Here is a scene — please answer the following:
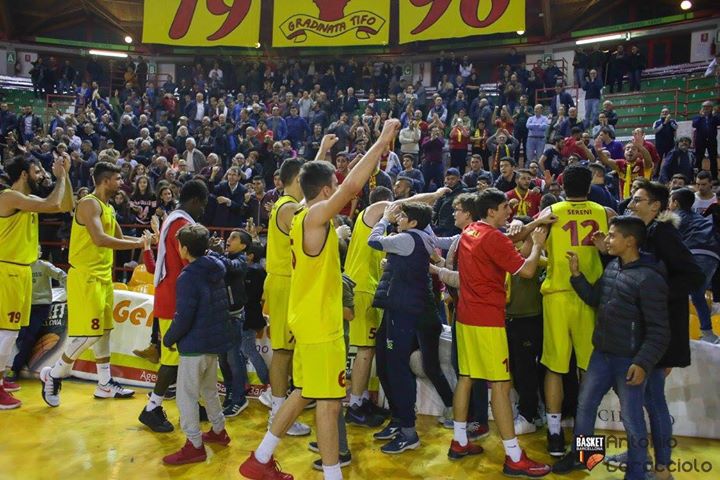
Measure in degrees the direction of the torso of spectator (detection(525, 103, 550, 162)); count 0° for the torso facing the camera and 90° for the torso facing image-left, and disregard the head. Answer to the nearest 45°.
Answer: approximately 0°

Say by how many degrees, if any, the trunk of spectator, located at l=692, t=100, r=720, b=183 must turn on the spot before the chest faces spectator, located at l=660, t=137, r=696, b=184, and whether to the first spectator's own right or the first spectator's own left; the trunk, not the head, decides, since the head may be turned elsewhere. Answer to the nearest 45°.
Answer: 0° — they already face them

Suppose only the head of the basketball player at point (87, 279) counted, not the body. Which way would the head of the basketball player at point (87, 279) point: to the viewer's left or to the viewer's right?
to the viewer's right

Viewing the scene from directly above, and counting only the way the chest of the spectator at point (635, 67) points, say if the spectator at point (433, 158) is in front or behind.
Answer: in front

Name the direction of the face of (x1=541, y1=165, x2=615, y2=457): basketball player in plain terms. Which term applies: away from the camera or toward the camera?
away from the camera

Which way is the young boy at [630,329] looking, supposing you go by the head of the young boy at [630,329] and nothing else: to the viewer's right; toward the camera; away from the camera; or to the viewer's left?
to the viewer's left

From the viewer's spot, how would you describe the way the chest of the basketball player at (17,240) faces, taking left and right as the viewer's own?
facing to the right of the viewer

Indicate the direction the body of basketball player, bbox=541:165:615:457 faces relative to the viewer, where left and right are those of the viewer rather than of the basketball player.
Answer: facing away from the viewer

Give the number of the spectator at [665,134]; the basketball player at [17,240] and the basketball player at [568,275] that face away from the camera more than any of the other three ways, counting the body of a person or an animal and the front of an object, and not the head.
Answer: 1

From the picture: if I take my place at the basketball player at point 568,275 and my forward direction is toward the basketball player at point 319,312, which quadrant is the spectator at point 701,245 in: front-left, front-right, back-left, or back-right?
back-right

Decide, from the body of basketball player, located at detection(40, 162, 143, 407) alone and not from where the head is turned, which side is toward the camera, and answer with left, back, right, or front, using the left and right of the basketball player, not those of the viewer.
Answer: right

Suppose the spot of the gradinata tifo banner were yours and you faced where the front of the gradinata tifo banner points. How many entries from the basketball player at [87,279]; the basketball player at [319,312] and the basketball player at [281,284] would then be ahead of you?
3
